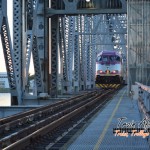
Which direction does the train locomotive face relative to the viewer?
toward the camera

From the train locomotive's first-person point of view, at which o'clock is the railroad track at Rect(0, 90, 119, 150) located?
The railroad track is roughly at 12 o'clock from the train locomotive.
